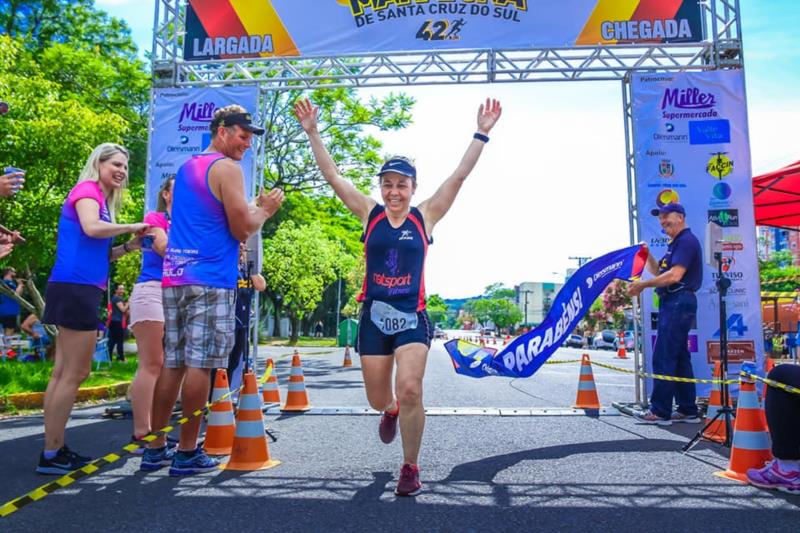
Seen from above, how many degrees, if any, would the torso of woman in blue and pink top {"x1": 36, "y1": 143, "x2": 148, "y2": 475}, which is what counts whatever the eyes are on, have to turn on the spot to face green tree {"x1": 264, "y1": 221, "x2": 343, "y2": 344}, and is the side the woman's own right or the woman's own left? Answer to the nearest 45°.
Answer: approximately 90° to the woman's own left

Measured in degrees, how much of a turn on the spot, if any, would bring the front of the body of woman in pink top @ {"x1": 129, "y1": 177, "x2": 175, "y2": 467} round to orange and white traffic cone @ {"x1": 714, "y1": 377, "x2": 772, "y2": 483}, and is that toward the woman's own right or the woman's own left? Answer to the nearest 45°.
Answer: approximately 45° to the woman's own right

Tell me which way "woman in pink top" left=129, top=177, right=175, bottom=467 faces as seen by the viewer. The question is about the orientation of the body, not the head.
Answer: to the viewer's right

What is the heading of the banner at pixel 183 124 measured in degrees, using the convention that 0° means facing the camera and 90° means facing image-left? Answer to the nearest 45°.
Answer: approximately 0°

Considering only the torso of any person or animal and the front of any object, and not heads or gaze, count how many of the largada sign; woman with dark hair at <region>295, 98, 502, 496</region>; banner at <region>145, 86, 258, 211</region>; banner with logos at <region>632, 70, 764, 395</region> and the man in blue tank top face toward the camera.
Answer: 4

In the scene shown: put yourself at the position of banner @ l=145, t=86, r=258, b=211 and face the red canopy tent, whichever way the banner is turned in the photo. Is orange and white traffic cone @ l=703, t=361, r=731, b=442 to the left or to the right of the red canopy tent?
right

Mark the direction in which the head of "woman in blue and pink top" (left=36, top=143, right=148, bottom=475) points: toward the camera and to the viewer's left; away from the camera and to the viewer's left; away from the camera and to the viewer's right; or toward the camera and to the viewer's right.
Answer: toward the camera and to the viewer's right

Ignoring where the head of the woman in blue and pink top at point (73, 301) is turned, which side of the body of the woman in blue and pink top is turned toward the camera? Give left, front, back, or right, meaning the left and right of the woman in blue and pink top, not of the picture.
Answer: right

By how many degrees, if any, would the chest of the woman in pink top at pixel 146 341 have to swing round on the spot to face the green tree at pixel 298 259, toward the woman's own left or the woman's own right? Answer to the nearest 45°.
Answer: approximately 90° to the woman's own left

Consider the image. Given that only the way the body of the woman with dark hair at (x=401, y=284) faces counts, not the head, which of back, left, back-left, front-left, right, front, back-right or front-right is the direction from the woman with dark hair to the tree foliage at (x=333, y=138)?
back

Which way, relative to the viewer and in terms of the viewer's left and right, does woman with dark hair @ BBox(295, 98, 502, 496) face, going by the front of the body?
facing the viewer

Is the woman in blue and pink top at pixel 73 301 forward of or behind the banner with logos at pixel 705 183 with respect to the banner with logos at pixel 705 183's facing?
forward

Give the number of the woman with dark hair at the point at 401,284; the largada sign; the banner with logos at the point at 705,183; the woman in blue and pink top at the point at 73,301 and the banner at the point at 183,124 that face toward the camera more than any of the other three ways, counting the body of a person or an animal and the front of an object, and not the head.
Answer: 4

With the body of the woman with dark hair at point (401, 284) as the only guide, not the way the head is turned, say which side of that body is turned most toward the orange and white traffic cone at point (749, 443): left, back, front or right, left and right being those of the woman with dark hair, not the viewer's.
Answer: left

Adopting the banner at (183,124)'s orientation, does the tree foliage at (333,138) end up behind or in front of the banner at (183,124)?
behind
